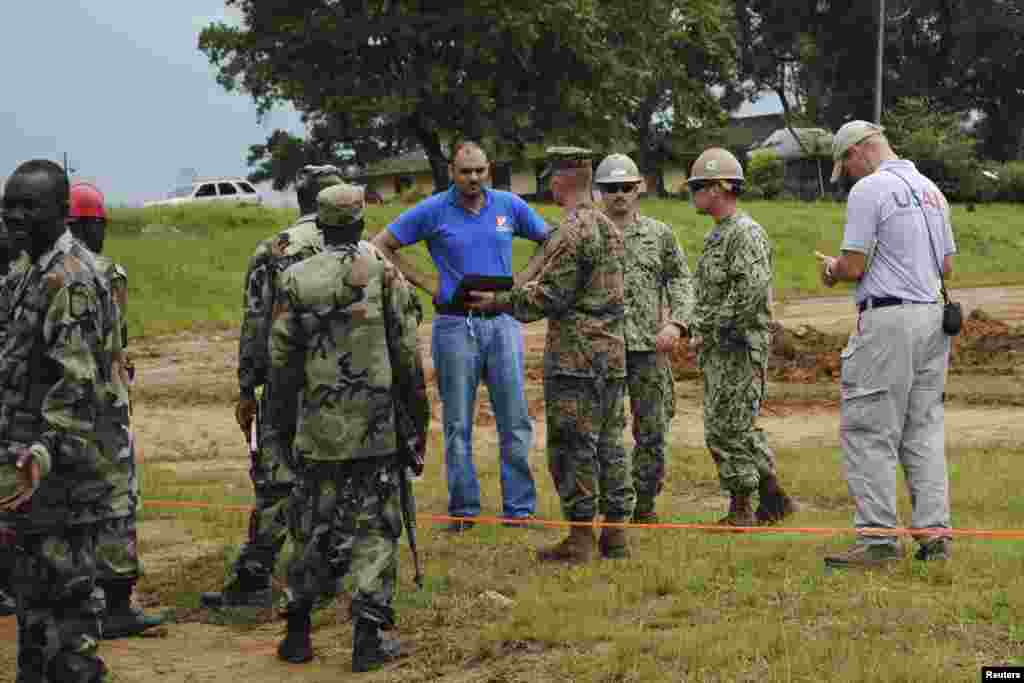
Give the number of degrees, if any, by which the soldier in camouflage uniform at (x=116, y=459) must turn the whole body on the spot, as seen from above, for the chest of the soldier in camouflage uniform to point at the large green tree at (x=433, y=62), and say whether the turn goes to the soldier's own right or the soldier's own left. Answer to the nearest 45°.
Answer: approximately 90° to the soldier's own left

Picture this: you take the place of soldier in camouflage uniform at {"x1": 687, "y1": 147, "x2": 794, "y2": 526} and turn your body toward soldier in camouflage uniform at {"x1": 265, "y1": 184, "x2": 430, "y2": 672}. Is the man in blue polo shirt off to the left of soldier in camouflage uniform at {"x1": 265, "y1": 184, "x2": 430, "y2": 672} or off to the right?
right

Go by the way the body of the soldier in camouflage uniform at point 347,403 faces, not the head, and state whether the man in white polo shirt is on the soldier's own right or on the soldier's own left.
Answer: on the soldier's own right

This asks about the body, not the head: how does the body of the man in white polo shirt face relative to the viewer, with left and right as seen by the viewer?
facing away from the viewer and to the left of the viewer

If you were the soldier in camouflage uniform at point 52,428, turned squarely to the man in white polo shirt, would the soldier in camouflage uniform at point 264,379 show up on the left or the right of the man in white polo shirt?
left

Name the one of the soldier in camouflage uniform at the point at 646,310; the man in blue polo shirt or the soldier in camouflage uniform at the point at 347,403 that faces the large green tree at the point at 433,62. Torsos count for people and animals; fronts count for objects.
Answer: the soldier in camouflage uniform at the point at 347,403

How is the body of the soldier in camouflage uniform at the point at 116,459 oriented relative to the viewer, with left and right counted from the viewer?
facing to the right of the viewer

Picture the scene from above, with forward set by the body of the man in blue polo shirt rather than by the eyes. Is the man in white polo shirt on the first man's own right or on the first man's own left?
on the first man's own left

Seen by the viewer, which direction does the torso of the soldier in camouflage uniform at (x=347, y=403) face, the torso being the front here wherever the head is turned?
away from the camera

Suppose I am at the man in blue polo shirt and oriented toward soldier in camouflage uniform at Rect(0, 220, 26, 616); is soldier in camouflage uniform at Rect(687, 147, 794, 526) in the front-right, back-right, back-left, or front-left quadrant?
back-left

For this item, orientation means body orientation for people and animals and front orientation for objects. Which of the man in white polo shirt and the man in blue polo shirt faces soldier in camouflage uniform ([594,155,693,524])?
the man in white polo shirt
